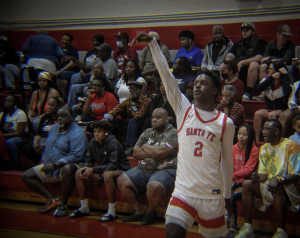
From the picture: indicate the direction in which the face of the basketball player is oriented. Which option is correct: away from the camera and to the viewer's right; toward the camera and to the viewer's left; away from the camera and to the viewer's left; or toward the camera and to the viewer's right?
toward the camera and to the viewer's left

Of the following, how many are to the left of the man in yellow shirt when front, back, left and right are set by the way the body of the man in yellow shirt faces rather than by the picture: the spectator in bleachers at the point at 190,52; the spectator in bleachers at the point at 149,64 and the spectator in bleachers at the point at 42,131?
0

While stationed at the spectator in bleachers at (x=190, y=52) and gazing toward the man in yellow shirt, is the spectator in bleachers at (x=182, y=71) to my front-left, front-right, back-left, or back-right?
front-right

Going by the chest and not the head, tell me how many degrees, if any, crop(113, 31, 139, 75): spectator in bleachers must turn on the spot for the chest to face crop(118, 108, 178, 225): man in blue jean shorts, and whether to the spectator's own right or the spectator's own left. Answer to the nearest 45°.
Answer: approximately 45° to the spectator's own left

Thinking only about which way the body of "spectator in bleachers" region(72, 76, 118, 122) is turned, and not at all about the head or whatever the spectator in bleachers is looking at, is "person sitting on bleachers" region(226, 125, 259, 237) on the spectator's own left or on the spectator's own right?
on the spectator's own left

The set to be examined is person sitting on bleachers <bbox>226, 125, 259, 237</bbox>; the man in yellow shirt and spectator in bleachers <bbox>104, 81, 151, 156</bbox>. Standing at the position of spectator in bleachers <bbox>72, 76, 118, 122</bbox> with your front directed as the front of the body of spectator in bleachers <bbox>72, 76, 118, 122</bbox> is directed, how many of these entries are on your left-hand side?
3

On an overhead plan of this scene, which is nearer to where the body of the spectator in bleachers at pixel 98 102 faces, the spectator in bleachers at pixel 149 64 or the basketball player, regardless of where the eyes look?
the basketball player

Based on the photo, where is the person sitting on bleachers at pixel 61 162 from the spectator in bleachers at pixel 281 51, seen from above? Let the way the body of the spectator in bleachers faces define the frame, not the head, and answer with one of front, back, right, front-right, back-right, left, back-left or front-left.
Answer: front

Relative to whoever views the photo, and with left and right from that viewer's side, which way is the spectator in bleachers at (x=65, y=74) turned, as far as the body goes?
facing the viewer and to the left of the viewer

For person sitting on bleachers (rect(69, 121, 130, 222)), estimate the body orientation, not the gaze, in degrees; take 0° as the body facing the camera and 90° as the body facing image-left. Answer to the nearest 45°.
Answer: approximately 45°

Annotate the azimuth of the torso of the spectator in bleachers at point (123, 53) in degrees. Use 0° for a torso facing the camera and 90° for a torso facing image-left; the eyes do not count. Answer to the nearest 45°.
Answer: approximately 45°

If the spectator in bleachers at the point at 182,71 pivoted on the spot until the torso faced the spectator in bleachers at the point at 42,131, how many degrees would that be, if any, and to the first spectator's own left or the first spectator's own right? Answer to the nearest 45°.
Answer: approximately 45° to the first spectator's own right
